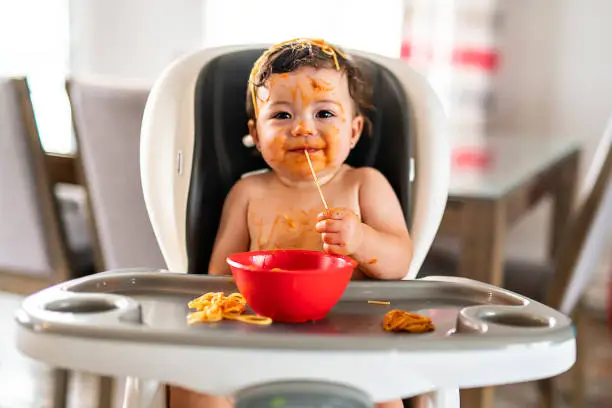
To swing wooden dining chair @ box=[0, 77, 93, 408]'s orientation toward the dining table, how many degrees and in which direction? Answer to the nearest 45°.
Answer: approximately 90° to its right

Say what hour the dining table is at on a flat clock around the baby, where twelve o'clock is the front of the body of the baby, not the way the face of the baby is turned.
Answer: The dining table is roughly at 7 o'clock from the baby.

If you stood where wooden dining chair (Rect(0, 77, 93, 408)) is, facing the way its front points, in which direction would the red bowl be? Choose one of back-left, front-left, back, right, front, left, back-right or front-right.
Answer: back-right

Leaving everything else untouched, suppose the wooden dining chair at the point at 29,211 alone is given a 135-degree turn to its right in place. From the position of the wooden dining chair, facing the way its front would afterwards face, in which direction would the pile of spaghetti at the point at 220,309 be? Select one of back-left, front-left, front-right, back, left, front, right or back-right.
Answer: front

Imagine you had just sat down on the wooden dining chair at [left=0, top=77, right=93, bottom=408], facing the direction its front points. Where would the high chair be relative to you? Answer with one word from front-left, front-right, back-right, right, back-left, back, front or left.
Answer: back-right

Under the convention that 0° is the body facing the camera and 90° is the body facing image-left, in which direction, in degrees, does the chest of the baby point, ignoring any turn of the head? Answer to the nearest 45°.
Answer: approximately 0°

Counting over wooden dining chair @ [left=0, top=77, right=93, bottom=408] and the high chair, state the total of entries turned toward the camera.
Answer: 1

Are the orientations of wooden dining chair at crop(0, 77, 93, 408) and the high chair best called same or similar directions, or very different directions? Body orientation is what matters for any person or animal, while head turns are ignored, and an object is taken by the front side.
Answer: very different directions
